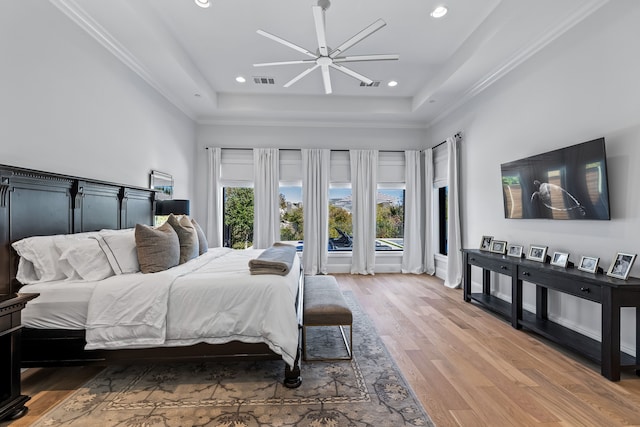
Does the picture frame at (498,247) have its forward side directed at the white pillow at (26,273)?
yes

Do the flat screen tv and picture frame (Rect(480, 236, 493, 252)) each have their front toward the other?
no

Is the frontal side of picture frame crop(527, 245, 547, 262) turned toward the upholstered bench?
yes

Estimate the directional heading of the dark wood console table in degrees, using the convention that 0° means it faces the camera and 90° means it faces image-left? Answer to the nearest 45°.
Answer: approximately 45°

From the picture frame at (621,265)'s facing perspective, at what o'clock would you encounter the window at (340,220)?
The window is roughly at 2 o'clock from the picture frame.

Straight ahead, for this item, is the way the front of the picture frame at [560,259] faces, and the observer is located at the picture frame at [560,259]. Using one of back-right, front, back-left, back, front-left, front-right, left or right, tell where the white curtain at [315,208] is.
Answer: front-right

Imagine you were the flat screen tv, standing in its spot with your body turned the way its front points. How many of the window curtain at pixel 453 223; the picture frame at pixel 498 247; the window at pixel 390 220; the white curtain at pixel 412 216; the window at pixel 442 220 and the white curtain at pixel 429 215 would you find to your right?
6

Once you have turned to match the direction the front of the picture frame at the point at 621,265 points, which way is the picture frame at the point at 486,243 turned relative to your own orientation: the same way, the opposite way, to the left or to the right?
the same way

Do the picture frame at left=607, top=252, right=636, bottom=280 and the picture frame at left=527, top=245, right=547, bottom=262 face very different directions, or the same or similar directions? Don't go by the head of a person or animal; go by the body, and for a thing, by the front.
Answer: same or similar directions

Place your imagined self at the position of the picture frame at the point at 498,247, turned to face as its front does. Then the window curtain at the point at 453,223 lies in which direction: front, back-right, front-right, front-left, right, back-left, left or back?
right

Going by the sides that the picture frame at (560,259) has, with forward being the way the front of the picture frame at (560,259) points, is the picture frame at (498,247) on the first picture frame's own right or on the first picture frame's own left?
on the first picture frame's own right

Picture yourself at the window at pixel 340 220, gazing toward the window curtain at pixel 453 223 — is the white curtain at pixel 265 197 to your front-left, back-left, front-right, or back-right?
back-right

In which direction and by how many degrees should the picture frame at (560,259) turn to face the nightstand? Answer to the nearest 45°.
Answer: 0° — it already faces it

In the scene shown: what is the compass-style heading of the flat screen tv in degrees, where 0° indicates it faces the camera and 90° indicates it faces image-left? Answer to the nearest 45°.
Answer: approximately 45°

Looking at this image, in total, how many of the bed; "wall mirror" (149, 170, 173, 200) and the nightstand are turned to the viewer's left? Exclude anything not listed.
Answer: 0

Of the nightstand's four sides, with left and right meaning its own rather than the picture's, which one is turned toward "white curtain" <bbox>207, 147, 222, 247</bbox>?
left

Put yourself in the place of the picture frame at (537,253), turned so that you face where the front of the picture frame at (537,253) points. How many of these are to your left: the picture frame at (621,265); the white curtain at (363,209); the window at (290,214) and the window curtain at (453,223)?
1

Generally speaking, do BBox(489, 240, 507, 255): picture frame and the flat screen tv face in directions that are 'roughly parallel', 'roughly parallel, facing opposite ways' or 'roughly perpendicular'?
roughly parallel

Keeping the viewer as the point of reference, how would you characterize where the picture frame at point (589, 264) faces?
facing the viewer and to the left of the viewer

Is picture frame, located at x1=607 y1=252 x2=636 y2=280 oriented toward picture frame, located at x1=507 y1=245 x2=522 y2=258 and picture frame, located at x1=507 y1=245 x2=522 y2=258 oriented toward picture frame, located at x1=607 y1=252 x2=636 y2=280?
no

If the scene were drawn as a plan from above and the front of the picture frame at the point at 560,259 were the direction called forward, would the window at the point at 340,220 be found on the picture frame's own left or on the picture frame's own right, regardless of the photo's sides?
on the picture frame's own right

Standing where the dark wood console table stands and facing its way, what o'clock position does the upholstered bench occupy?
The upholstered bench is roughly at 12 o'clock from the dark wood console table.

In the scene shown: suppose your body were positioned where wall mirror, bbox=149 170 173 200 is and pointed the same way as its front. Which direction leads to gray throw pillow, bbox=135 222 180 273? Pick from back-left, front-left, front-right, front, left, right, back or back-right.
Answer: front-right

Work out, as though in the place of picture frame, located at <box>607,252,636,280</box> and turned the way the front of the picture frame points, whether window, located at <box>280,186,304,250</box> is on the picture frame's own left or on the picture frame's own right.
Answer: on the picture frame's own right

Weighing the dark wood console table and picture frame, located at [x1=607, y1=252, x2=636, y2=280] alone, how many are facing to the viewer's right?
0

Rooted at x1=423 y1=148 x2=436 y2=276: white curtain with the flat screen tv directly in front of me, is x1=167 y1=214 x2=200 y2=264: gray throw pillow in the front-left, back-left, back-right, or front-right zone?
front-right
